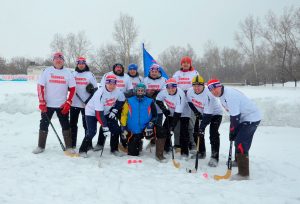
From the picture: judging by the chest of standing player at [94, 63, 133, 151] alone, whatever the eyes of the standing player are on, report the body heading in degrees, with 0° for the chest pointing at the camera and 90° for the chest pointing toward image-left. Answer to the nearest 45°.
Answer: approximately 0°

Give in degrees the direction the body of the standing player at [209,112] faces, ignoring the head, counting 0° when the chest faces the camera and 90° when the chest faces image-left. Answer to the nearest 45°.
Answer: approximately 45°

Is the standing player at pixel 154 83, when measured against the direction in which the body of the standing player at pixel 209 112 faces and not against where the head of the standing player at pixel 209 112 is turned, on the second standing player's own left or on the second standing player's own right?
on the second standing player's own right

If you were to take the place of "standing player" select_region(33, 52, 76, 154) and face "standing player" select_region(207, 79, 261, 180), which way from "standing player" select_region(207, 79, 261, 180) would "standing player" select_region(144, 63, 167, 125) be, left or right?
left

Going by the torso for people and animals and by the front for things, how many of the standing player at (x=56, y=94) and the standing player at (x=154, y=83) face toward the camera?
2

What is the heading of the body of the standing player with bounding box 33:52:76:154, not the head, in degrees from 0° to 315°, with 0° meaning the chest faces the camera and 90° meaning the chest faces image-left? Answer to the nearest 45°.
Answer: approximately 0°
